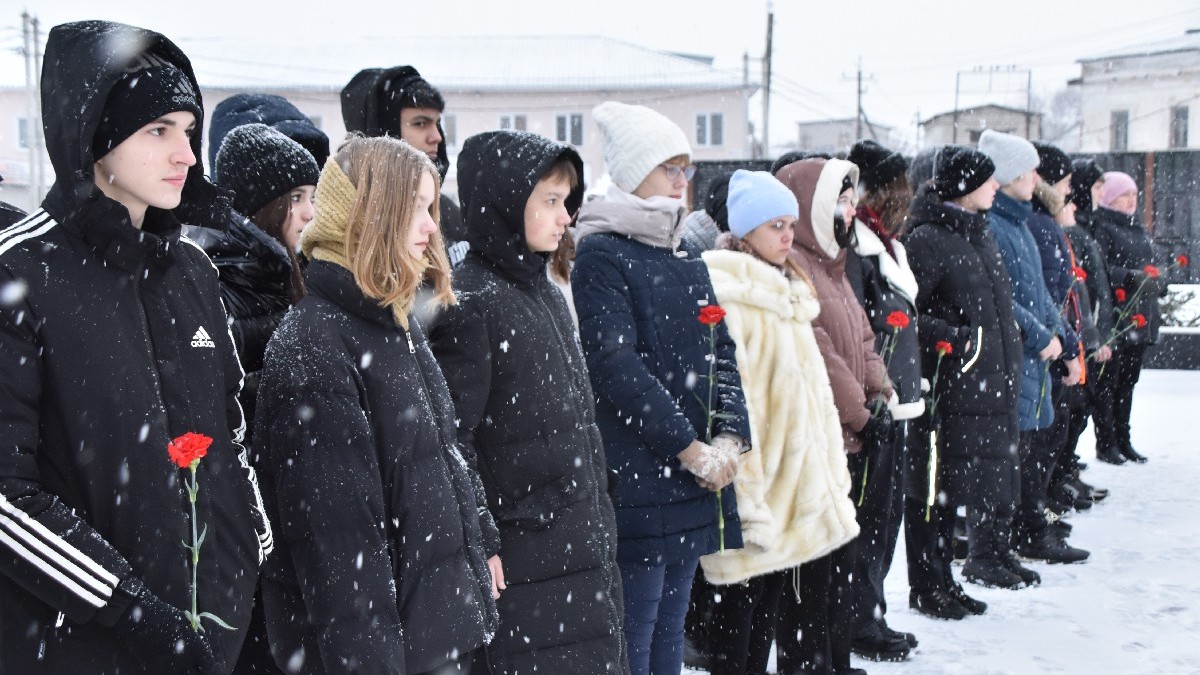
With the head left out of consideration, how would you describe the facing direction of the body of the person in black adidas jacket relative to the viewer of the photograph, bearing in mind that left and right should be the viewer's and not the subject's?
facing the viewer and to the right of the viewer

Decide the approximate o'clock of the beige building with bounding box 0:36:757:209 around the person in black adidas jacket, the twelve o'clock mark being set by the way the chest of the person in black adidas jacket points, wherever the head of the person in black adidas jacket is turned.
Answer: The beige building is roughly at 8 o'clock from the person in black adidas jacket.

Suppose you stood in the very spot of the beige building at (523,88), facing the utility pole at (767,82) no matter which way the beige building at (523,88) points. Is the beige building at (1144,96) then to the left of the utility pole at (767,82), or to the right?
right

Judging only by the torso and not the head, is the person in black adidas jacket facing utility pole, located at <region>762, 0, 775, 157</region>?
no

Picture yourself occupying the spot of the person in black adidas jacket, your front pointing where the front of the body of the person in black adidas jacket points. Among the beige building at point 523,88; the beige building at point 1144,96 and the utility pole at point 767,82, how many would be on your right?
0

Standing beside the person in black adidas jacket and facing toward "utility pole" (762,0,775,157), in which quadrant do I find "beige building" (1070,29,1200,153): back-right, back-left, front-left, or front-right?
front-right

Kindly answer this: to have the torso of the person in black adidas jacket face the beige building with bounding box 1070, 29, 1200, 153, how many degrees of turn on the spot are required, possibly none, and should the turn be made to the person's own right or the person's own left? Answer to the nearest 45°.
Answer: approximately 90° to the person's own left

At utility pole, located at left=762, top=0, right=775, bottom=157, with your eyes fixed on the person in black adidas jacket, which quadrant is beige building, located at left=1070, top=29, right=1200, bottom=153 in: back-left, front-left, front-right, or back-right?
back-left
